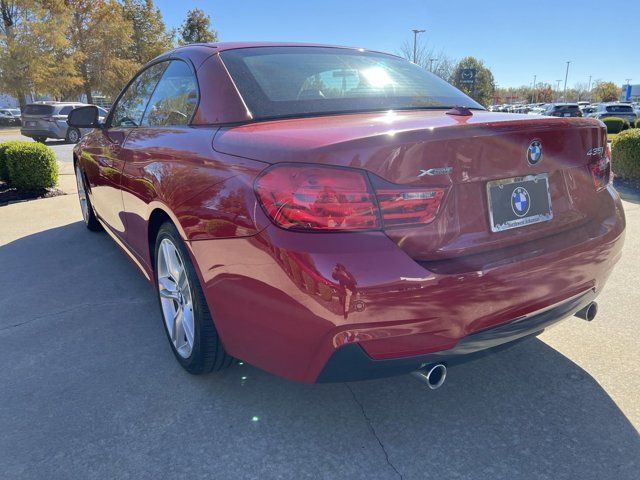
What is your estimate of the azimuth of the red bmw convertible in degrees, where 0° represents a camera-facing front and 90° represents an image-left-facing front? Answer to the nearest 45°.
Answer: approximately 135°

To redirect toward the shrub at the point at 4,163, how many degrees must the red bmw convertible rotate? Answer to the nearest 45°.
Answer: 0° — it already faces it

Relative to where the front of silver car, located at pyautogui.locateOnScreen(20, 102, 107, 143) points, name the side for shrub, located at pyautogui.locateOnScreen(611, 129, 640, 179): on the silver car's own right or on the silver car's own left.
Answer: on the silver car's own right

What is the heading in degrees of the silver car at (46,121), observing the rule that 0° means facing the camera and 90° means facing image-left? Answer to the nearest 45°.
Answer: approximately 225°

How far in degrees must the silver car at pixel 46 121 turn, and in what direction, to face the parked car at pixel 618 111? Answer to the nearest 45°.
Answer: approximately 45° to its right

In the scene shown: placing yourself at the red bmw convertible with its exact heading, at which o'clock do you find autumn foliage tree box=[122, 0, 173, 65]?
The autumn foliage tree is roughly at 1 o'clock from the red bmw convertible.

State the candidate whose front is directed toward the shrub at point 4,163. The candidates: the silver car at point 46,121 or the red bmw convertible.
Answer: the red bmw convertible

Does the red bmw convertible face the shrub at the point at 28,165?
yes

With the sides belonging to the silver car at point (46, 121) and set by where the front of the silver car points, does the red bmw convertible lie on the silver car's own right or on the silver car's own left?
on the silver car's own right

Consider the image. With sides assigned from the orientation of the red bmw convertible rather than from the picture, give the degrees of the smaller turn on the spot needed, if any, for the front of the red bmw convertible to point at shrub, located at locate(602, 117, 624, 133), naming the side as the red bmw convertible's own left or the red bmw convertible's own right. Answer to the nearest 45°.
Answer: approximately 90° to the red bmw convertible's own right

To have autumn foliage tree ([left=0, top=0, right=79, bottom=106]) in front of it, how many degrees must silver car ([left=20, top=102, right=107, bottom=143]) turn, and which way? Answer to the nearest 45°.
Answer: approximately 45° to its left
